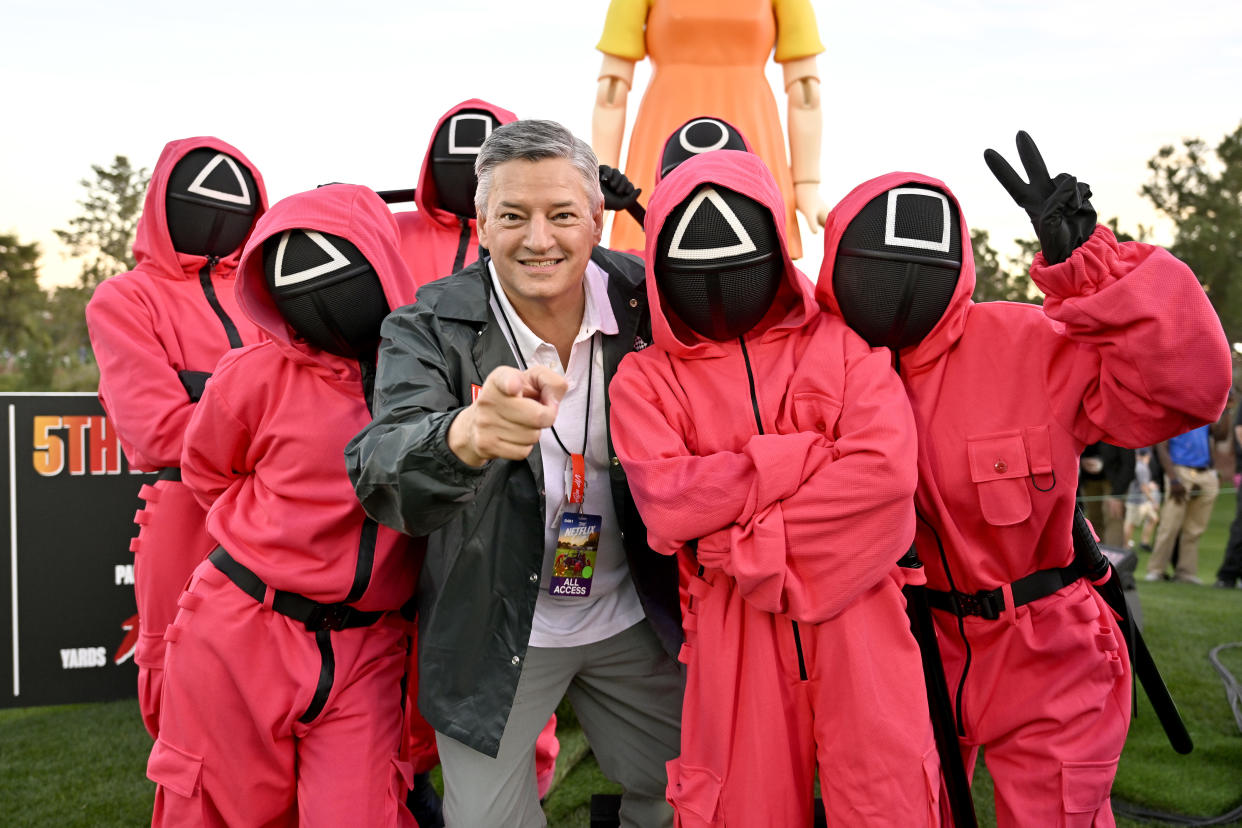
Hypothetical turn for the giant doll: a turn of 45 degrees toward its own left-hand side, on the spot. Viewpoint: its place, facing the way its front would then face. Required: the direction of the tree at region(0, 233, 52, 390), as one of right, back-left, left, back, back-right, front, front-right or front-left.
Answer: back

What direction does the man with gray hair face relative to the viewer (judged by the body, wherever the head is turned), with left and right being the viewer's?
facing the viewer

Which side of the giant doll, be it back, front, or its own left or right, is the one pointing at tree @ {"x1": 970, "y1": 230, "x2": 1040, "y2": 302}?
back

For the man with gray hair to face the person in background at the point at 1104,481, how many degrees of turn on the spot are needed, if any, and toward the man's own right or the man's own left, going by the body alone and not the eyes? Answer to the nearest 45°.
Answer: approximately 135° to the man's own left

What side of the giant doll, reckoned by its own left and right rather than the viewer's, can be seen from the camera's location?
front

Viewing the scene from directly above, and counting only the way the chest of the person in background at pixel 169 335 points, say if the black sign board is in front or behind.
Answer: behind

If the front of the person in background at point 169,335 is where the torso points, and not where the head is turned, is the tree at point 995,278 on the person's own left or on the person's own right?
on the person's own left

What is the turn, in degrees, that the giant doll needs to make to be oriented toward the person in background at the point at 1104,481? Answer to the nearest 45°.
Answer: approximately 135° to its left

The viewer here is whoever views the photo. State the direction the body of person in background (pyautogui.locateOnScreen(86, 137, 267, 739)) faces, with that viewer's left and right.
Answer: facing the viewer and to the right of the viewer

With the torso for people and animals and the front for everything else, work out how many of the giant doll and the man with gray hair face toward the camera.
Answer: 2
